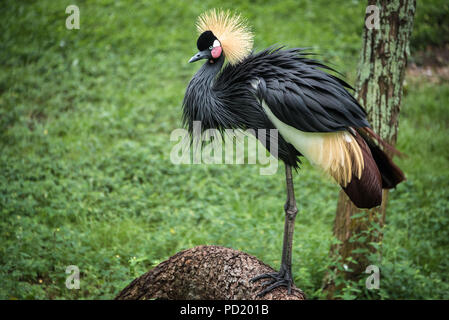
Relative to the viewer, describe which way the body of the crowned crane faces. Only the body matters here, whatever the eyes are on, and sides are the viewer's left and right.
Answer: facing to the left of the viewer

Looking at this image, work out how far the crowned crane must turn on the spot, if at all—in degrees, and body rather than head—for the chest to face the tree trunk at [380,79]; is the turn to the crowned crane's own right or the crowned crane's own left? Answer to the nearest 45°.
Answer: approximately 135° to the crowned crane's own right
